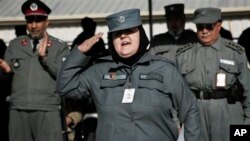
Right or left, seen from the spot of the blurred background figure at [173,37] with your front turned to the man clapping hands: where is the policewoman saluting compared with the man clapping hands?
left

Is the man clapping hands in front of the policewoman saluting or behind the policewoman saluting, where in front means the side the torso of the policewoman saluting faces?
behind

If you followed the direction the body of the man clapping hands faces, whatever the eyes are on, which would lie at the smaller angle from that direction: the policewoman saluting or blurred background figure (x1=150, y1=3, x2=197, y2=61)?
the policewoman saluting

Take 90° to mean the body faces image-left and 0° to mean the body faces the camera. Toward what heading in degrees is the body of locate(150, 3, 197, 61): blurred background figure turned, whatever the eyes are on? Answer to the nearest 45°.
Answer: approximately 0°

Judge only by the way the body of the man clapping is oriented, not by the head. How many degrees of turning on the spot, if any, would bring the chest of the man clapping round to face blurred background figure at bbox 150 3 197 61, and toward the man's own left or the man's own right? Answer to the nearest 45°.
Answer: approximately 90° to the man's own left

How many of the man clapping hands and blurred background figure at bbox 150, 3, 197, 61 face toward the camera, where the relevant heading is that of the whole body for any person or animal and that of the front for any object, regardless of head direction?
2
